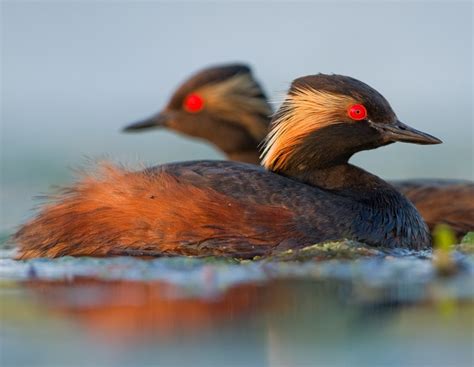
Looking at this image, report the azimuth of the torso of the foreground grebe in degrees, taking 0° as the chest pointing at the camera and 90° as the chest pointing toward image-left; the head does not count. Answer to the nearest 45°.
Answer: approximately 270°

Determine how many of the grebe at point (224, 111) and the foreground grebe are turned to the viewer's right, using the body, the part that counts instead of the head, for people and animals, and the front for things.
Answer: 1

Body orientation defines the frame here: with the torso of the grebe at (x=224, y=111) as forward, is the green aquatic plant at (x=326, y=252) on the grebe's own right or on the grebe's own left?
on the grebe's own left

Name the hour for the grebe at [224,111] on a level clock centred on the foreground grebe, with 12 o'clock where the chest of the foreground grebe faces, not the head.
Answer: The grebe is roughly at 9 o'clock from the foreground grebe.

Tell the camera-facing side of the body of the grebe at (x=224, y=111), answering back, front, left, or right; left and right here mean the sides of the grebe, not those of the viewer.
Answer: left

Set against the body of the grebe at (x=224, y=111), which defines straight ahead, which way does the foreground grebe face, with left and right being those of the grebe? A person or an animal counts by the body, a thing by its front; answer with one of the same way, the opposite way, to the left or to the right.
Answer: the opposite way

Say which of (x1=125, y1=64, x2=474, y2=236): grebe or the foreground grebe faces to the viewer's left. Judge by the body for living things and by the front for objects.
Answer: the grebe
